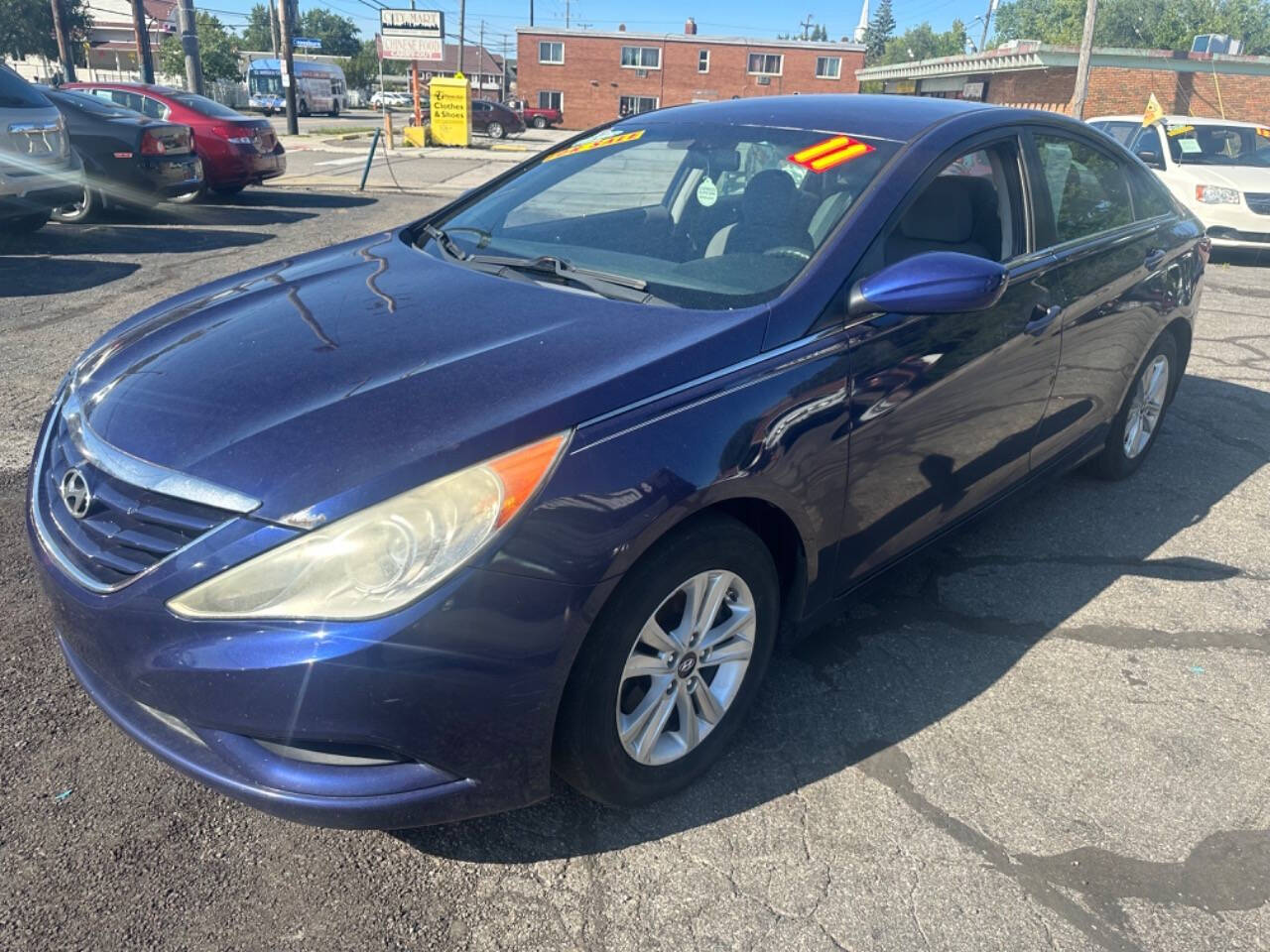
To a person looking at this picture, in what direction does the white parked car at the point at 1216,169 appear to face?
facing the viewer and to the right of the viewer

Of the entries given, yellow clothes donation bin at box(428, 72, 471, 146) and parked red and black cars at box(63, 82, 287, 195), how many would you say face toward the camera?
1

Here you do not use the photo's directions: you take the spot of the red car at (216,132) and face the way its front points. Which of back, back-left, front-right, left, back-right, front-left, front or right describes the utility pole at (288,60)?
front-right

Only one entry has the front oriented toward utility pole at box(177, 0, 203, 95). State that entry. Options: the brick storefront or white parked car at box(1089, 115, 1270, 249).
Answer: the brick storefront

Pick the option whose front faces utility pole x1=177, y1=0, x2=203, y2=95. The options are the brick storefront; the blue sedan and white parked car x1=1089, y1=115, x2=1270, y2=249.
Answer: the brick storefront

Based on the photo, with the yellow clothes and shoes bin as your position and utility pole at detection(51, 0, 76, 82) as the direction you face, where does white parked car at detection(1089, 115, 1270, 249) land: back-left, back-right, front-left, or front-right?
back-left

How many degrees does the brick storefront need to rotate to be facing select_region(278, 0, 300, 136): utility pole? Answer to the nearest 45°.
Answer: approximately 45° to its right

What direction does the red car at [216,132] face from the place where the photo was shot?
facing away from the viewer and to the left of the viewer

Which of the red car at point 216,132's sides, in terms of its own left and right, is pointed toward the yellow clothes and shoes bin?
right

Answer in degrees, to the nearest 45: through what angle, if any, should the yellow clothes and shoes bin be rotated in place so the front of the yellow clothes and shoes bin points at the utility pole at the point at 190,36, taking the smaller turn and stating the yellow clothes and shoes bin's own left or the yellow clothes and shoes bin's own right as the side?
approximately 45° to the yellow clothes and shoes bin's own right

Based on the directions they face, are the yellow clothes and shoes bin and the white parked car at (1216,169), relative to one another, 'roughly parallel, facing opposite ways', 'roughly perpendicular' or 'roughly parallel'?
roughly parallel

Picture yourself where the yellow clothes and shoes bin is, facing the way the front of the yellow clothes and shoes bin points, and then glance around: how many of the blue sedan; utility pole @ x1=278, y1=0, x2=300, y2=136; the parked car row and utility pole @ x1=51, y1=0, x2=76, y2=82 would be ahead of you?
2

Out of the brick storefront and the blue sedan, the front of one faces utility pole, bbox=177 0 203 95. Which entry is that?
the brick storefront

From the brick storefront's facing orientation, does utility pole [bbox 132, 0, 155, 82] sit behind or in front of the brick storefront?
in front

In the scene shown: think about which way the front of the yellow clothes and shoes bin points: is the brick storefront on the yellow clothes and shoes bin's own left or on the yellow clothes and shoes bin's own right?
on the yellow clothes and shoes bin's own left

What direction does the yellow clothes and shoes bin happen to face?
toward the camera

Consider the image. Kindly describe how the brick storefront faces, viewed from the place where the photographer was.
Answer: facing the viewer and to the left of the viewer

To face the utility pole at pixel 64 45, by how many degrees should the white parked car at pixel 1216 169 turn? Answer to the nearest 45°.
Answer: approximately 135° to its right

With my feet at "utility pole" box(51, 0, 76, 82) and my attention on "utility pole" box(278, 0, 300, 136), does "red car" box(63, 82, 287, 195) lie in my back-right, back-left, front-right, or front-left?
front-right

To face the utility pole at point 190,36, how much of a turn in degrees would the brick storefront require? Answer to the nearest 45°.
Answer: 0° — it already faces it
